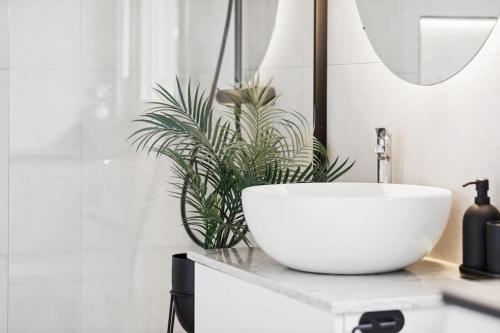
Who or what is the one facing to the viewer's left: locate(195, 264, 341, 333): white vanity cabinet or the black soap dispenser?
the black soap dispenser

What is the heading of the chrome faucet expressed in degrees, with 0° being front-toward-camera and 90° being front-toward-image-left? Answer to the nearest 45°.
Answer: approximately 45°

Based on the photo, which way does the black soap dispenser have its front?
to the viewer's left

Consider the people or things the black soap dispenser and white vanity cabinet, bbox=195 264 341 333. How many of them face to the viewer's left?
1
